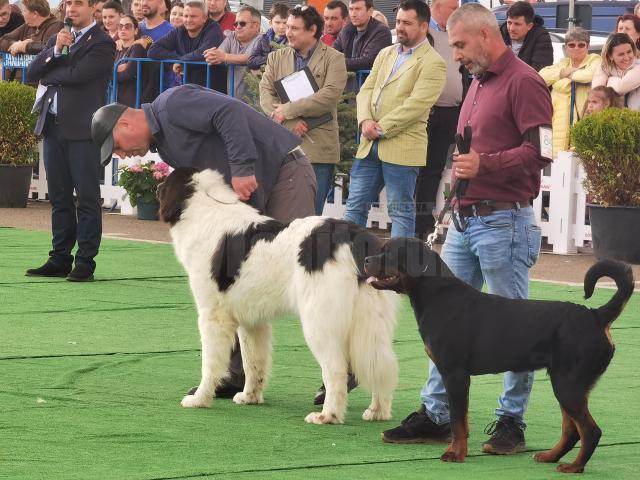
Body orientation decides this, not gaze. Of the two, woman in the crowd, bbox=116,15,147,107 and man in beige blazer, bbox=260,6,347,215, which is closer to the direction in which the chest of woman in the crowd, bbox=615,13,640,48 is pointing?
the man in beige blazer

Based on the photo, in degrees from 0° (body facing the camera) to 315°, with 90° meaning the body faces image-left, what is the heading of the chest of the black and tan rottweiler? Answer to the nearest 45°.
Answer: approximately 90°

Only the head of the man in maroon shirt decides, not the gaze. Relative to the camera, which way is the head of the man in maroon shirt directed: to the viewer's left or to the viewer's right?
to the viewer's left

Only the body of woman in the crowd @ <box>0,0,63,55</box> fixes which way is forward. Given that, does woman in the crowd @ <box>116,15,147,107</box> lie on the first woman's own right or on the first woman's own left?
on the first woman's own left

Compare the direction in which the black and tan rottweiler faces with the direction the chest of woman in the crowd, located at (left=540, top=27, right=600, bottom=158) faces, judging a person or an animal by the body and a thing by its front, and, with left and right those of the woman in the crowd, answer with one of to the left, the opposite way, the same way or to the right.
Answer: to the right

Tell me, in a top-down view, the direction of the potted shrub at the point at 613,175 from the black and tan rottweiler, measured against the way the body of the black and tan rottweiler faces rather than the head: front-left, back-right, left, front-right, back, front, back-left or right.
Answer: right

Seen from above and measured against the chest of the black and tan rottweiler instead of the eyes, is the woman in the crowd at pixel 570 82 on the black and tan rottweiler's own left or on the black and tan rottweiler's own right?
on the black and tan rottweiler's own right

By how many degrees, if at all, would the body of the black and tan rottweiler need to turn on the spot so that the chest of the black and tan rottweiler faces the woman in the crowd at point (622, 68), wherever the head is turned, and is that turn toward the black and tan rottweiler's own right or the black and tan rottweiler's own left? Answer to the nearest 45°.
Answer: approximately 90° to the black and tan rottweiler's own right

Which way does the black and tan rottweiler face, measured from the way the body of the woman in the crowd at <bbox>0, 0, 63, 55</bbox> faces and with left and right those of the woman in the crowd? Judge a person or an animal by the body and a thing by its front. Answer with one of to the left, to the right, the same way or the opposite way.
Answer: to the right

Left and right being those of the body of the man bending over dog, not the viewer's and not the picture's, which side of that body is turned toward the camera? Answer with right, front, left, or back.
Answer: left

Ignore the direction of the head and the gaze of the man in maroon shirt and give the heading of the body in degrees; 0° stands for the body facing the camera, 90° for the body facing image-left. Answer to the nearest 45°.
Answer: approximately 45°
